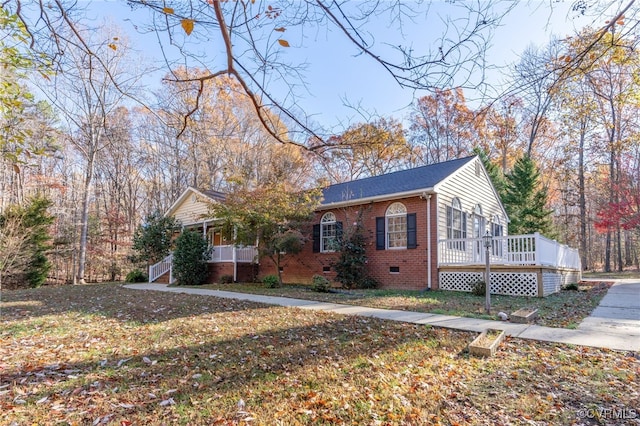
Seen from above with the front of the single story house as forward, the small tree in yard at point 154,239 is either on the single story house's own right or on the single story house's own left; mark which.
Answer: on the single story house's own right

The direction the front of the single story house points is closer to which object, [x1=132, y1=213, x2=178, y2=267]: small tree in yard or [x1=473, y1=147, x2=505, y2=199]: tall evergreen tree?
the small tree in yard

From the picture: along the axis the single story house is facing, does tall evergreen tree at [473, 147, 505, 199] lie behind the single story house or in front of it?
behind

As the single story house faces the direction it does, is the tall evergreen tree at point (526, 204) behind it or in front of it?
behind

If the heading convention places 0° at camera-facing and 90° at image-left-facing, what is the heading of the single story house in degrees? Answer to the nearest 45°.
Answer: approximately 45°

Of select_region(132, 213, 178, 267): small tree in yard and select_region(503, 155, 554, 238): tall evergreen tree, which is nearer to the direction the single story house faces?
the small tree in yard

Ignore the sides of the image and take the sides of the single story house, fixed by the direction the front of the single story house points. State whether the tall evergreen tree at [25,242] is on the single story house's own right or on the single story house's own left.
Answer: on the single story house's own right

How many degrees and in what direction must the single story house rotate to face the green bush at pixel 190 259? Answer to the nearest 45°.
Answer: approximately 45° to its right
